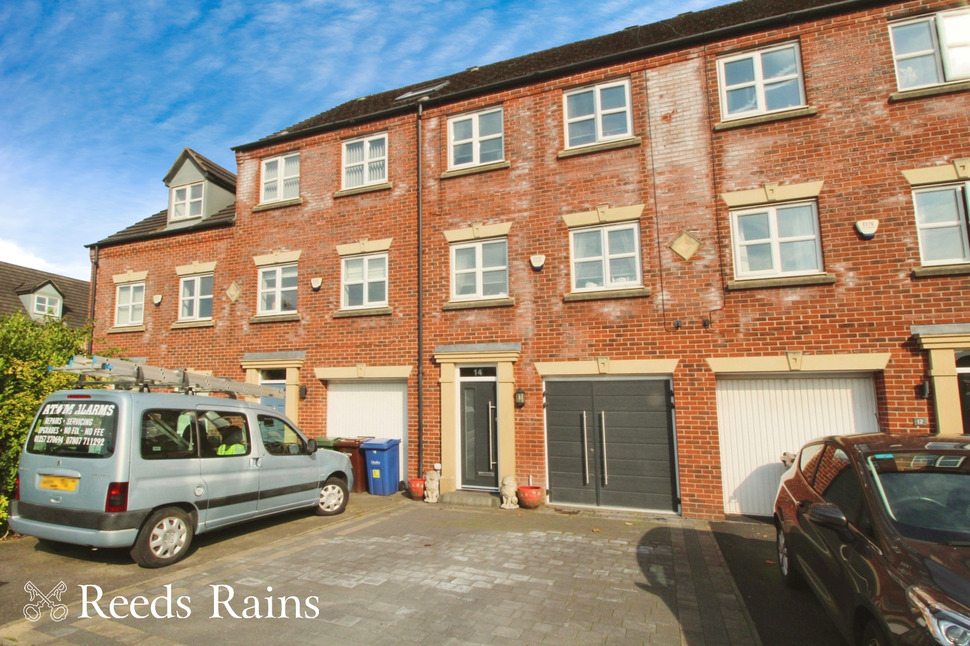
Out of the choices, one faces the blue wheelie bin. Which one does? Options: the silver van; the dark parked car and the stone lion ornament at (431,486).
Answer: the silver van

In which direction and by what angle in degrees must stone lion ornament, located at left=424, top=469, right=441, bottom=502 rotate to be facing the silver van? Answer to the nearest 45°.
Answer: approximately 45° to its right

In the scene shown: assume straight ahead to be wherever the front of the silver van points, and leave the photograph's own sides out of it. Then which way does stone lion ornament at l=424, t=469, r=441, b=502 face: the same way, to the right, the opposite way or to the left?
the opposite way

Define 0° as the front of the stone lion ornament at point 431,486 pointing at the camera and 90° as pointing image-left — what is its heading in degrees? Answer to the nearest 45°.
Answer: approximately 0°

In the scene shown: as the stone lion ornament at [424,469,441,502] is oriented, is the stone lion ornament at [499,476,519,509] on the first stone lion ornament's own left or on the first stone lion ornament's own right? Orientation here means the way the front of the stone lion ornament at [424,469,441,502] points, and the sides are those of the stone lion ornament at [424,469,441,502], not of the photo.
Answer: on the first stone lion ornament's own left

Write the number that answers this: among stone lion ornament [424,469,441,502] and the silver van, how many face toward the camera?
1

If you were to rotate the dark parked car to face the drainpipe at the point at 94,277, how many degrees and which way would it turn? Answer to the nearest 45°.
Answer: approximately 135° to its right

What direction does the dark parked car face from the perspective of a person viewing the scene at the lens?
facing the viewer and to the right of the viewer

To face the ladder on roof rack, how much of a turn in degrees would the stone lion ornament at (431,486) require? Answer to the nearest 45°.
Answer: approximately 45° to its right

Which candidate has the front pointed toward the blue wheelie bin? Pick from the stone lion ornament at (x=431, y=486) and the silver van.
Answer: the silver van

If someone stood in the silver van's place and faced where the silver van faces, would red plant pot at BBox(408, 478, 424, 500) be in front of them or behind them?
in front

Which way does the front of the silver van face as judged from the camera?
facing away from the viewer and to the right of the viewer
